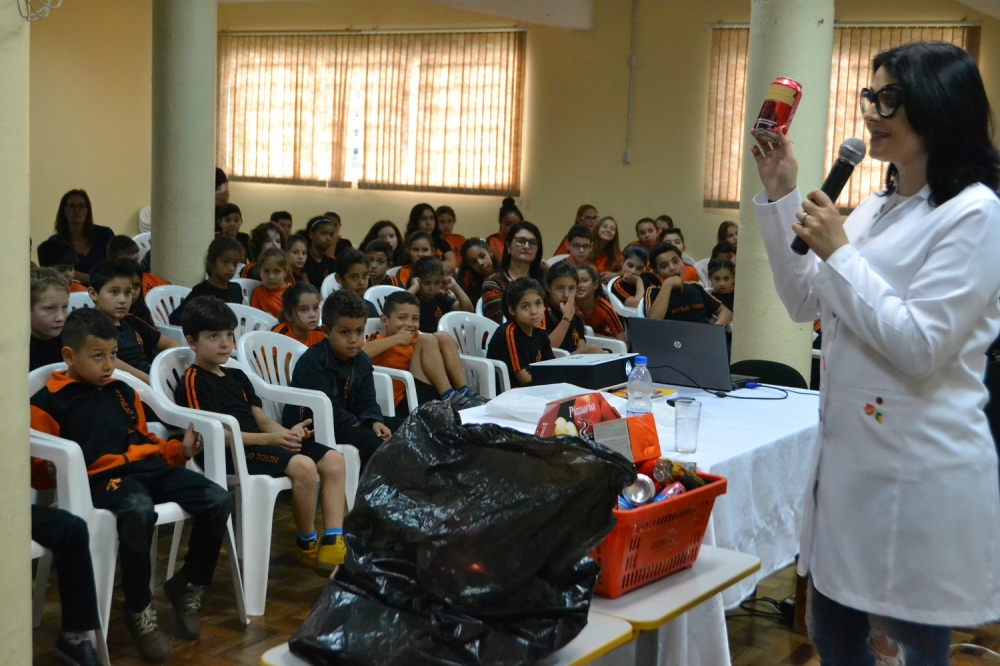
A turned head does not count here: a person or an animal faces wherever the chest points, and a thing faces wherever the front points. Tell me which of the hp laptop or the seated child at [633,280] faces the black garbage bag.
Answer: the seated child

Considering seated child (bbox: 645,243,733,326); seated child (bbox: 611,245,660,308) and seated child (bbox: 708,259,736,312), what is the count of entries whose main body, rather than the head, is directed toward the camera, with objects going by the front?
3

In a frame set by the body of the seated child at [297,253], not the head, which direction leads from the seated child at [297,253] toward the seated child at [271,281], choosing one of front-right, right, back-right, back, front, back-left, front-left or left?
front-right

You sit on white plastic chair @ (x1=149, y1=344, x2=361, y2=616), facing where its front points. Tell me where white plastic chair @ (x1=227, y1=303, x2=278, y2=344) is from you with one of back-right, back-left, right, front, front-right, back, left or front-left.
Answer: back-left

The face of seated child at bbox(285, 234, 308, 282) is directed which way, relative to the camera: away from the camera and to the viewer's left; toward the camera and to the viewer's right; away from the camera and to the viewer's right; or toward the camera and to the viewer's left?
toward the camera and to the viewer's right

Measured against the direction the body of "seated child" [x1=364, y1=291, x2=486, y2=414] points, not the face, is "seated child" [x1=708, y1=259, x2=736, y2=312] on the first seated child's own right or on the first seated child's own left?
on the first seated child's own left

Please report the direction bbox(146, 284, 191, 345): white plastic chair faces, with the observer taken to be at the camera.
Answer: facing the viewer and to the right of the viewer

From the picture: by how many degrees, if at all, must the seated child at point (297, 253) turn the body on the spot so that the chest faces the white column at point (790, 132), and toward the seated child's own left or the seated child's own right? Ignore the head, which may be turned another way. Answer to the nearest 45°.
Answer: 0° — they already face it

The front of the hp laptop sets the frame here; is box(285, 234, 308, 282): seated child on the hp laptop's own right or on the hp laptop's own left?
on the hp laptop's own left

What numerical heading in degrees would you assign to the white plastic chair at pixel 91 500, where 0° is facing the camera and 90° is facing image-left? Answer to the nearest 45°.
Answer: approximately 315°

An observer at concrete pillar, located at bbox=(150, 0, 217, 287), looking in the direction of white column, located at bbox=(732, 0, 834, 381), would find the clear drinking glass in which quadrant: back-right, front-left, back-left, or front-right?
front-right

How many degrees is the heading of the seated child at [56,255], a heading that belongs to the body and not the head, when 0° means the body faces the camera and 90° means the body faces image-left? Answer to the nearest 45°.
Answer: approximately 315°

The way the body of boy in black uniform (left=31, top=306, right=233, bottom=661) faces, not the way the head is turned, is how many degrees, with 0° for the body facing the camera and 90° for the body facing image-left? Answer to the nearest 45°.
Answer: approximately 315°

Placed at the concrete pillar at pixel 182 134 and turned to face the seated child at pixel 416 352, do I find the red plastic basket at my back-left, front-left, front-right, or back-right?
front-right

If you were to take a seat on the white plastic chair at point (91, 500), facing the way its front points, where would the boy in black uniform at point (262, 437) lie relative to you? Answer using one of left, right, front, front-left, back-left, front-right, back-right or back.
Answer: left

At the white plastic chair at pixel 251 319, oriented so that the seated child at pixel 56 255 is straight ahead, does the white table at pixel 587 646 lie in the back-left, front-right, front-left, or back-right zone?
back-left
